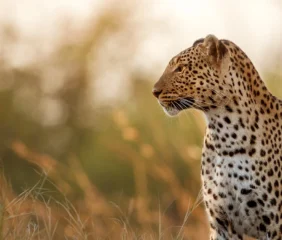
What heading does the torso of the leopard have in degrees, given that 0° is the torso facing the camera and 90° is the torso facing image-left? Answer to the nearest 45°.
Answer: approximately 45°
